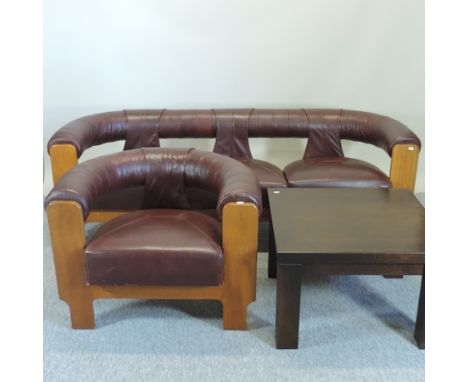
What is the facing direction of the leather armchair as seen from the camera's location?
facing the viewer
